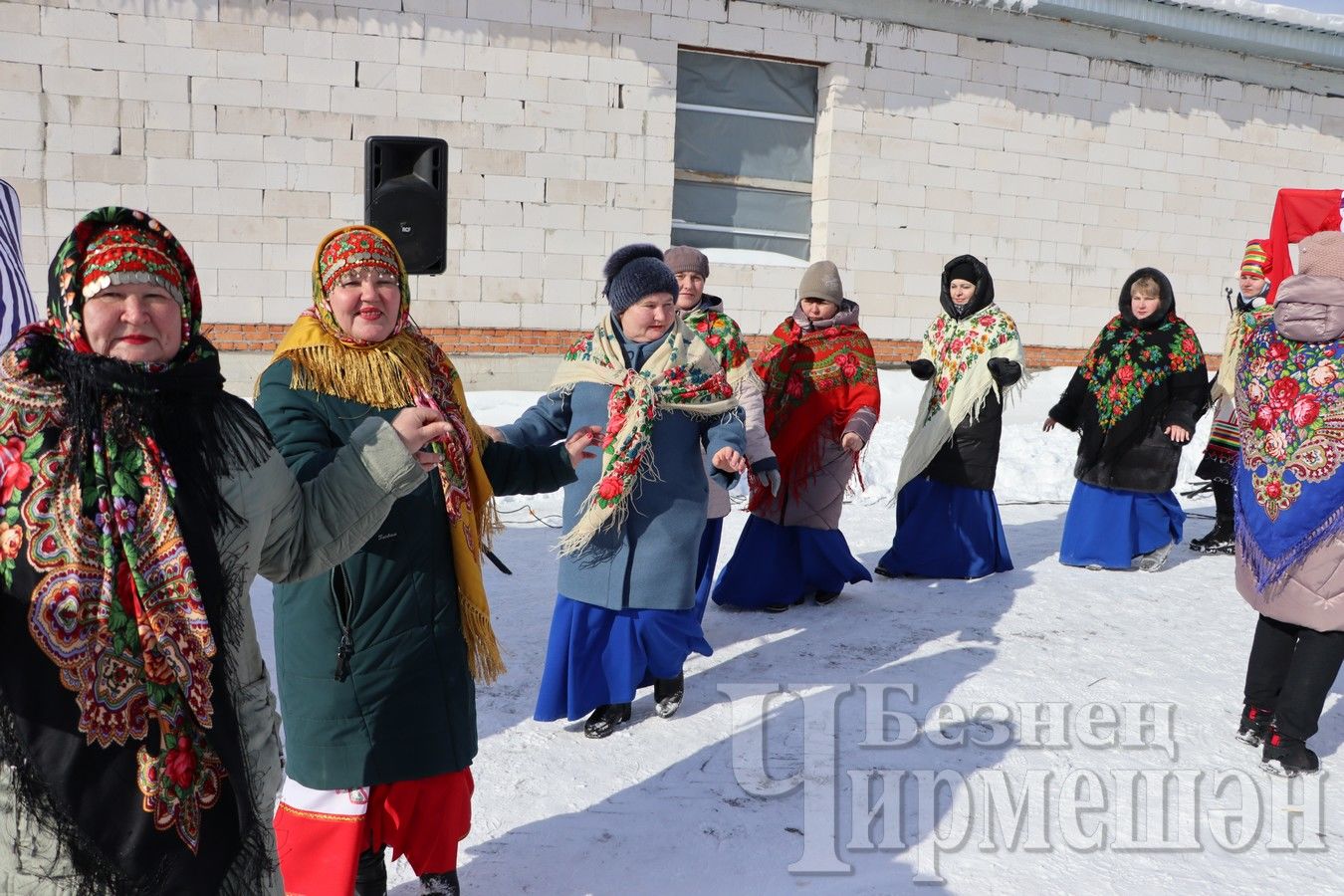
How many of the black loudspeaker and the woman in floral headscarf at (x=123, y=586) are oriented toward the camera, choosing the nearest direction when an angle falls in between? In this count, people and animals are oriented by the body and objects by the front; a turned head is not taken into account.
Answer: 2

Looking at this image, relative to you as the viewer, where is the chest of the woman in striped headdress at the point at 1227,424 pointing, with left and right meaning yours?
facing the viewer and to the left of the viewer

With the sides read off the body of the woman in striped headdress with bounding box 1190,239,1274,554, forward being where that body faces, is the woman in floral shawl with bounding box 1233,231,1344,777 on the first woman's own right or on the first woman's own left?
on the first woman's own left

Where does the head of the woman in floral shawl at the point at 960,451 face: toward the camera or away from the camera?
toward the camera

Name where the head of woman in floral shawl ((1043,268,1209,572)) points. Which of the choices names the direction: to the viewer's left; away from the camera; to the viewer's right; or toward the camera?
toward the camera

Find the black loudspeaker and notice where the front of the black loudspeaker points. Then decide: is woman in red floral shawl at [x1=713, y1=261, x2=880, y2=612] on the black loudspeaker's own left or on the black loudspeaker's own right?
on the black loudspeaker's own left

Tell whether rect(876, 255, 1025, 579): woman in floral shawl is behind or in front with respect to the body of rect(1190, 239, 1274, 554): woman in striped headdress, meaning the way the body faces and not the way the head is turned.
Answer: in front

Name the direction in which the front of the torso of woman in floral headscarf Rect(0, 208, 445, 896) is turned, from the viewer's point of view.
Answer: toward the camera

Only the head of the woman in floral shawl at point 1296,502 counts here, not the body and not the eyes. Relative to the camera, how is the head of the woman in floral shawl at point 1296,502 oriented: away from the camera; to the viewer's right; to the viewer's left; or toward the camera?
away from the camera
